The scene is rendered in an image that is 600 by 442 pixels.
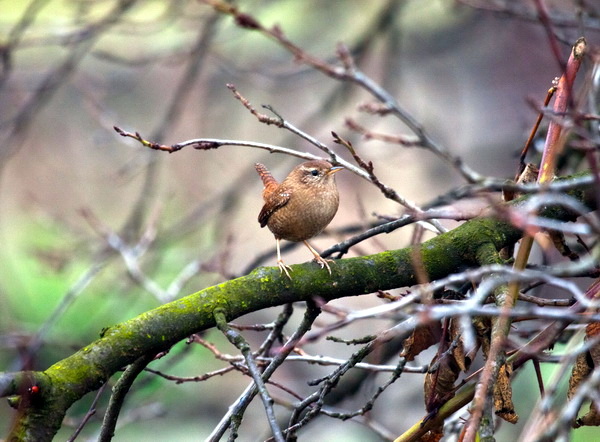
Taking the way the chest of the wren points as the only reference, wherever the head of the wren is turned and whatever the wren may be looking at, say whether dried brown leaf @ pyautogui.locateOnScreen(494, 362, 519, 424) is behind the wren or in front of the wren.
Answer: in front
